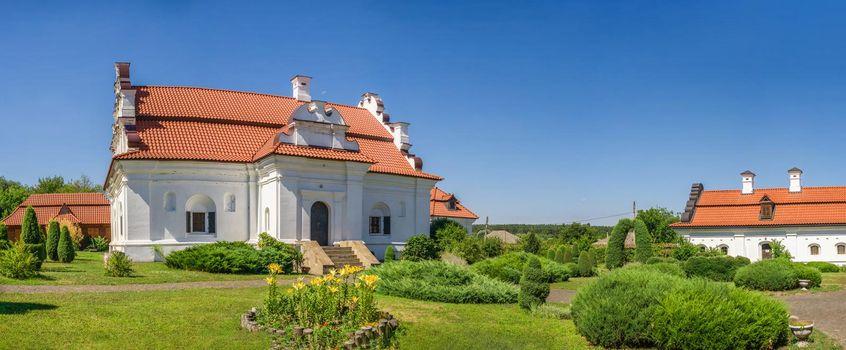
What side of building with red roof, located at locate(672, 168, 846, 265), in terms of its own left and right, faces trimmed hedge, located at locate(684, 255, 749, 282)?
front

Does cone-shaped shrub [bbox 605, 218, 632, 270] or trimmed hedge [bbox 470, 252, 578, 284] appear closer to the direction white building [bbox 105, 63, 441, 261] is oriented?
the trimmed hedge

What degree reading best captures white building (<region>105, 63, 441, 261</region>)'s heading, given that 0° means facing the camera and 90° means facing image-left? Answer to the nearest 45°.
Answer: approximately 315°

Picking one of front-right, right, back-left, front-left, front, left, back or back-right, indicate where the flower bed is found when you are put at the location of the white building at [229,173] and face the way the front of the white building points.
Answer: front-right

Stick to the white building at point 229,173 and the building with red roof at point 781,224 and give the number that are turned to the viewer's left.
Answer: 0

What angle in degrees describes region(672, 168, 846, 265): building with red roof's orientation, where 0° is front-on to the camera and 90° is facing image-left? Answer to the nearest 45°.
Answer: approximately 0°

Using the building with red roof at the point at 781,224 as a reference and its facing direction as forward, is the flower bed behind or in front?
in front

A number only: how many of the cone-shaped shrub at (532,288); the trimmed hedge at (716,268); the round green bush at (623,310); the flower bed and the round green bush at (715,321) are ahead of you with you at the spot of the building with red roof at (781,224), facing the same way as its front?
5

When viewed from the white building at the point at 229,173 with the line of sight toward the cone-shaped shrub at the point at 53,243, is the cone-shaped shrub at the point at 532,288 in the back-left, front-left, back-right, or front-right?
back-left

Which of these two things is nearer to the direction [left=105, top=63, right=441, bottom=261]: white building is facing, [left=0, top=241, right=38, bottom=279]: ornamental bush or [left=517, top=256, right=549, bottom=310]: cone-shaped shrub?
the cone-shaped shrub

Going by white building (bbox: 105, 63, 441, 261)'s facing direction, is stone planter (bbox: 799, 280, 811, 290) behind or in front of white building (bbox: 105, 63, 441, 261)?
in front

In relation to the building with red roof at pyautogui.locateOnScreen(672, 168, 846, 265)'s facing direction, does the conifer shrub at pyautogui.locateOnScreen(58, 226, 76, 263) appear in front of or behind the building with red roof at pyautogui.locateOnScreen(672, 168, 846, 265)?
in front
